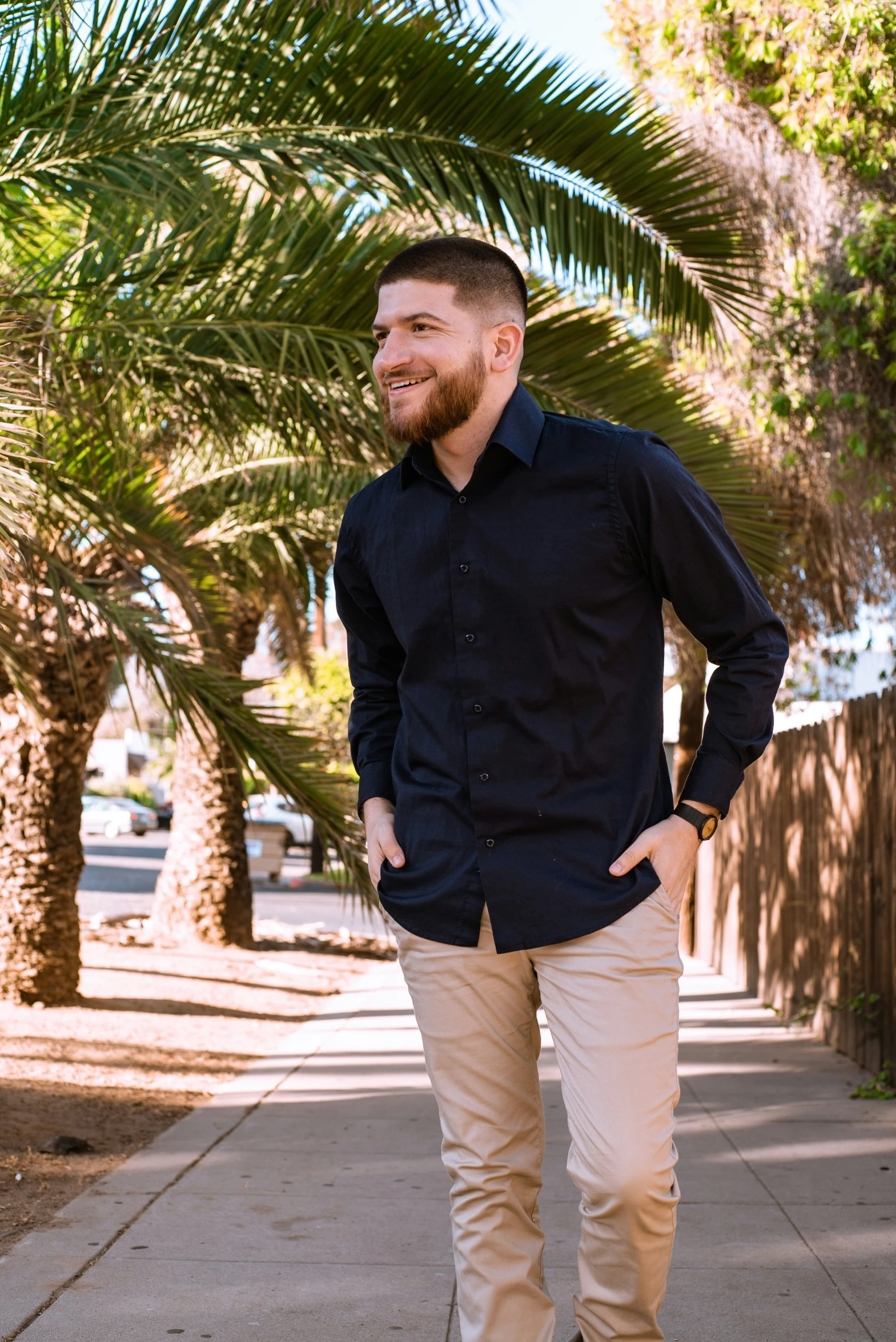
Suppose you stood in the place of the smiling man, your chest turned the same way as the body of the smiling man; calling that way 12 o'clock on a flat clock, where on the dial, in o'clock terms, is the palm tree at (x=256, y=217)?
The palm tree is roughly at 4 o'clock from the smiling man.

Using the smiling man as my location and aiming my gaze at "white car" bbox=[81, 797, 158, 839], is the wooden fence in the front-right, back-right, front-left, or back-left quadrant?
front-right

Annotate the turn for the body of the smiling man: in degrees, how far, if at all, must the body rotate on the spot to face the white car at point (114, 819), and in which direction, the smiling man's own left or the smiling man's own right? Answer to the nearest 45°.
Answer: approximately 135° to the smiling man's own right

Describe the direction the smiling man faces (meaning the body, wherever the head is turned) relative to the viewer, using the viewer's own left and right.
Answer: facing the viewer and to the left of the viewer

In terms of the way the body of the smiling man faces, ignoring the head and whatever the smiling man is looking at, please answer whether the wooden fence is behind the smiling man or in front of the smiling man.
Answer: behind
